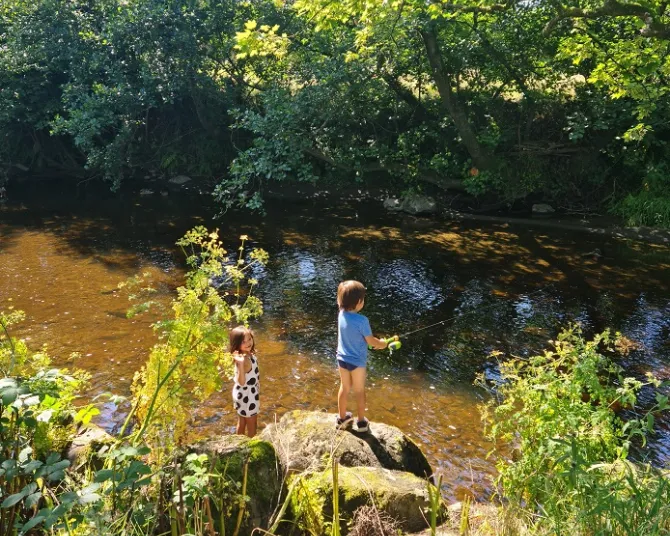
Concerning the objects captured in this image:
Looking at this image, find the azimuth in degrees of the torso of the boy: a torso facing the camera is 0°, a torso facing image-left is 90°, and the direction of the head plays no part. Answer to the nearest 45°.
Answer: approximately 225°

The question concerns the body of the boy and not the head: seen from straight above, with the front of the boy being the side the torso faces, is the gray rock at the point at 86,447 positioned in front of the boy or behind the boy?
behind

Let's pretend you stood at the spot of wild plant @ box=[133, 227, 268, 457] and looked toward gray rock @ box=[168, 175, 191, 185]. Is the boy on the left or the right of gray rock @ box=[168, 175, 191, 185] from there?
right

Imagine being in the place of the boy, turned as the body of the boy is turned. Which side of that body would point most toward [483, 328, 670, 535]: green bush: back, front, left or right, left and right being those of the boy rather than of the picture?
right

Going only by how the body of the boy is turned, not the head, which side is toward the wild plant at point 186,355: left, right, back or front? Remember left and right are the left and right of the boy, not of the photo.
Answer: back

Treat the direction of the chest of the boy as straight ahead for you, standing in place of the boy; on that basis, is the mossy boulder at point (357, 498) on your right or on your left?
on your right

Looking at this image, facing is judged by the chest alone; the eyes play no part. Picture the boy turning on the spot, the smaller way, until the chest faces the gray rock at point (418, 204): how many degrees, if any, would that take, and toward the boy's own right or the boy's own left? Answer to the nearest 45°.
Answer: approximately 45° to the boy's own left

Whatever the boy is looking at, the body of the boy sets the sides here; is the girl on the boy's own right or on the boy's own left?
on the boy's own left

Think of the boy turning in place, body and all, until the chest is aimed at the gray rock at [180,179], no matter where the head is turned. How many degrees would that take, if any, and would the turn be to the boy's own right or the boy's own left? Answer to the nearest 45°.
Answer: approximately 90° to the boy's own left

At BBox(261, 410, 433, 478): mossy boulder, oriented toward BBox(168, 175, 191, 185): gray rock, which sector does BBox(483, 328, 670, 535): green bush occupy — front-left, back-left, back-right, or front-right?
back-right
